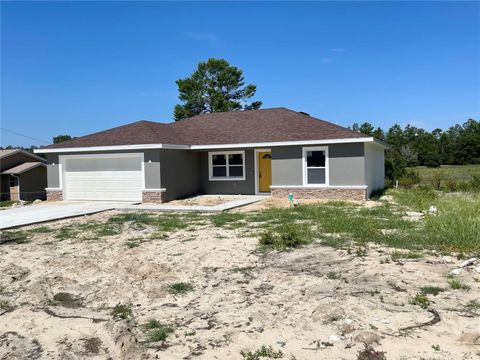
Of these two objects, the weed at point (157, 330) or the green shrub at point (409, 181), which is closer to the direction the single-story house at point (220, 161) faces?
the weed

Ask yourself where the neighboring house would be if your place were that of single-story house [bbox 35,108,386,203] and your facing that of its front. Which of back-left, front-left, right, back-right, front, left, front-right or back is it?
back-right

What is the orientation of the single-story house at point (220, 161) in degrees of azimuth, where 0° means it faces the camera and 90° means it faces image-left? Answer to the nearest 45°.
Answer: approximately 0°

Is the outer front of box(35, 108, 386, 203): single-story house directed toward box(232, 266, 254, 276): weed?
yes

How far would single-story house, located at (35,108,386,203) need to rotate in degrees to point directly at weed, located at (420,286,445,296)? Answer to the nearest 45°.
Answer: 0° — it already faces it

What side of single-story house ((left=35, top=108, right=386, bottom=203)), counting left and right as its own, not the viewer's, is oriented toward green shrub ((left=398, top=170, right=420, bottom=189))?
left

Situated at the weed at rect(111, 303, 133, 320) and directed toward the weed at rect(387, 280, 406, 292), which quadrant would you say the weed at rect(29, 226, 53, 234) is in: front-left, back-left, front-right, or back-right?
back-left

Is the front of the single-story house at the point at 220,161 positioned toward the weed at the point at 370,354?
yes

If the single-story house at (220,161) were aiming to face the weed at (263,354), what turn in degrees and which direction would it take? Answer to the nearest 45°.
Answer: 0° — it already faces it

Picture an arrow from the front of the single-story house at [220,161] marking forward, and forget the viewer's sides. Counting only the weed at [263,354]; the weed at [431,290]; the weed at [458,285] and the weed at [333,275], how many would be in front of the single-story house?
4

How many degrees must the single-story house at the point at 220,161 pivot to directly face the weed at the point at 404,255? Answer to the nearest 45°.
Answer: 0° — it already faces it

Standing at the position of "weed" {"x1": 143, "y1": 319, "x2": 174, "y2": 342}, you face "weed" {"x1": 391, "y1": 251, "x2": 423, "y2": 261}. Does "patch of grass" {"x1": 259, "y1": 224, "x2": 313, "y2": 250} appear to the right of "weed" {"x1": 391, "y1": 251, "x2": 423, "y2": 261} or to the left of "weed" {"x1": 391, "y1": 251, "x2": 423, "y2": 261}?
left

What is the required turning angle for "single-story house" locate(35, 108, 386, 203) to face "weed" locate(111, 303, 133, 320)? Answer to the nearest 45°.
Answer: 0° — it already faces it

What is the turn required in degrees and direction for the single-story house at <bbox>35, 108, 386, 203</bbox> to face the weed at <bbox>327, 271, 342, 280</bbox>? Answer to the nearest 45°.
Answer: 0° — it already faces it

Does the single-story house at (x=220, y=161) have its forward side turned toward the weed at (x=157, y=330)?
yes
